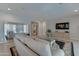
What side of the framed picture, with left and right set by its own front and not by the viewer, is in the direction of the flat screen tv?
left

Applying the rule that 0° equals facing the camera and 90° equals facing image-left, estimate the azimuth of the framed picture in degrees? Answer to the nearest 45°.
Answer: approximately 0°
